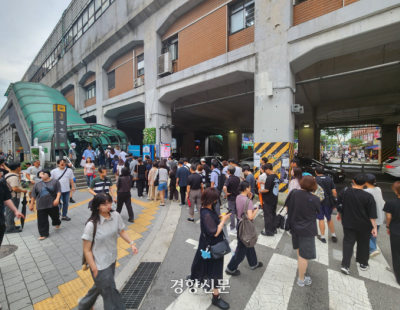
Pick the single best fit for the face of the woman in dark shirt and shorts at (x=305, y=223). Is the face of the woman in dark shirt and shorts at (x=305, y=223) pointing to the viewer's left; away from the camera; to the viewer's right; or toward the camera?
away from the camera

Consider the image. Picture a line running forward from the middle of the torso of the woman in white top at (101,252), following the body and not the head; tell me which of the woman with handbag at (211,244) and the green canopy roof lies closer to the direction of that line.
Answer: the woman with handbag

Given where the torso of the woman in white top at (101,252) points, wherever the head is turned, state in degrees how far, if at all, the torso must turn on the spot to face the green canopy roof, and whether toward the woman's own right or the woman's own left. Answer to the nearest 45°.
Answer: approximately 135° to the woman's own left
